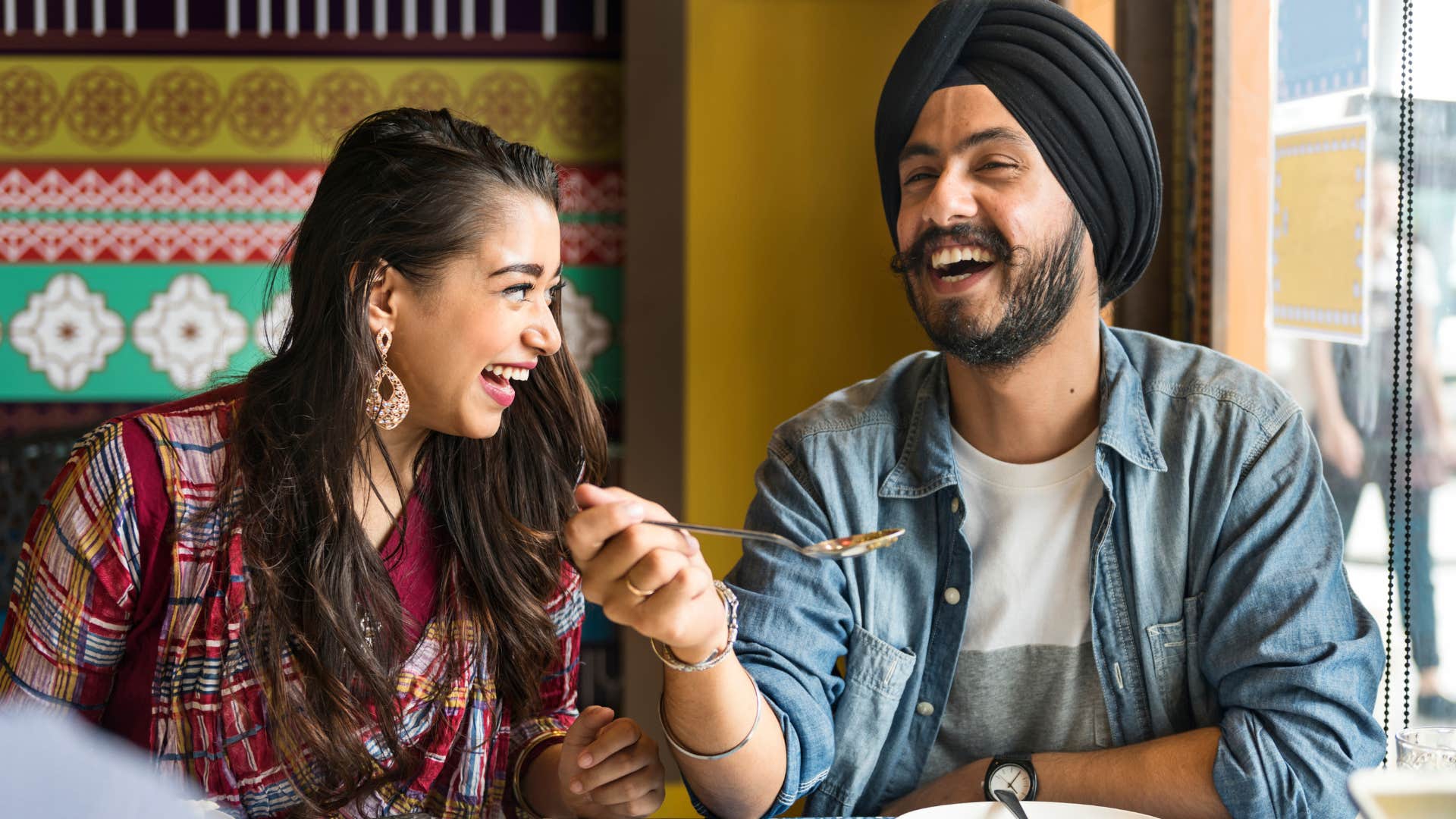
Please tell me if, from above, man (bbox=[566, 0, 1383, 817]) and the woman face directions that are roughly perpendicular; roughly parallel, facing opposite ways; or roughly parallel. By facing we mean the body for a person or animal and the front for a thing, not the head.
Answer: roughly perpendicular

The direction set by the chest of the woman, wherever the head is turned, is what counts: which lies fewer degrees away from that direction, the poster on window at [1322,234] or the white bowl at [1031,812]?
the white bowl

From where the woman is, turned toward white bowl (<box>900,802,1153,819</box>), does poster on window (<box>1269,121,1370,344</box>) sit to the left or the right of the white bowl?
left

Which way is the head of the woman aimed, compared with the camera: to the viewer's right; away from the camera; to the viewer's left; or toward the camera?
to the viewer's right

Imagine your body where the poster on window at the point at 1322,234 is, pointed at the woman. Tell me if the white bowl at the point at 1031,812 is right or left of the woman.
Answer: left

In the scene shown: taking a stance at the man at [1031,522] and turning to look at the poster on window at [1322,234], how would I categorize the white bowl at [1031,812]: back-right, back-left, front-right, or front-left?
back-right

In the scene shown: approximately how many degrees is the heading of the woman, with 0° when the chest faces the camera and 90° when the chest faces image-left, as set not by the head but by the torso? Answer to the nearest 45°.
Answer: approximately 315°

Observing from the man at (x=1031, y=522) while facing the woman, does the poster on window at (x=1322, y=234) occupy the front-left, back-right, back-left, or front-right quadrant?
back-right

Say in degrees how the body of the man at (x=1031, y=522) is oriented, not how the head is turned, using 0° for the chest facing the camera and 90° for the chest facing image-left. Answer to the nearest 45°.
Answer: approximately 0°

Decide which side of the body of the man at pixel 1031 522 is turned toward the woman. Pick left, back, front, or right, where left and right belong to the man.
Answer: right

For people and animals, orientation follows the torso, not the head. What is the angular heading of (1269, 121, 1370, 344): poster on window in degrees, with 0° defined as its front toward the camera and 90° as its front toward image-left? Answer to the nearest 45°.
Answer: approximately 45°
